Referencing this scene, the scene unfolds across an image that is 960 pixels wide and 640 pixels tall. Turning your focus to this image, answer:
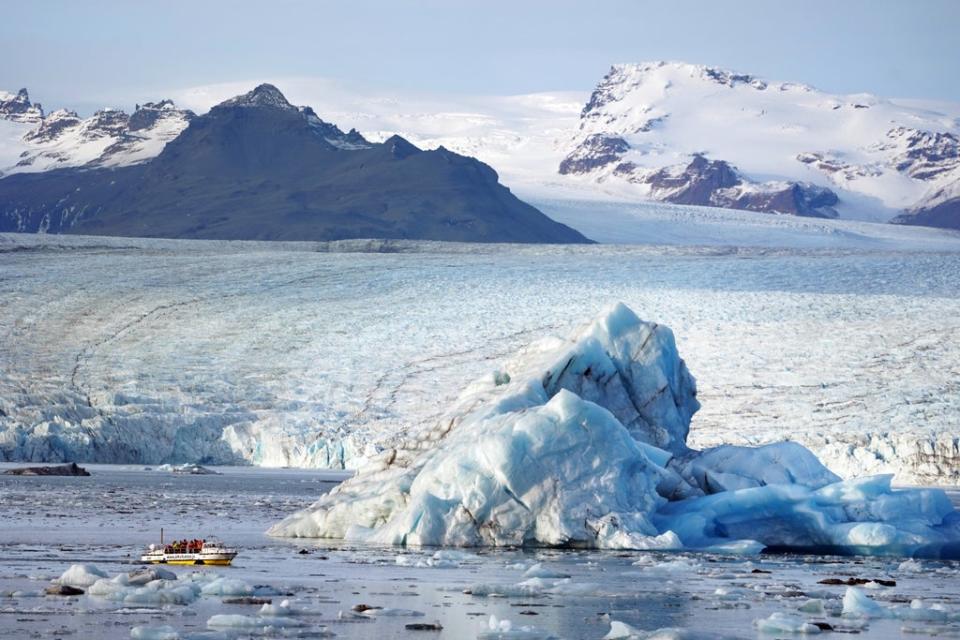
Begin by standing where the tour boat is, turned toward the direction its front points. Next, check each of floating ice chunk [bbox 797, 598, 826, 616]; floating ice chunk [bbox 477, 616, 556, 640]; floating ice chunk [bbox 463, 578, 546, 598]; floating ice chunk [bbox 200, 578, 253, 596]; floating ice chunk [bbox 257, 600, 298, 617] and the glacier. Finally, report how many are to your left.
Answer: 1

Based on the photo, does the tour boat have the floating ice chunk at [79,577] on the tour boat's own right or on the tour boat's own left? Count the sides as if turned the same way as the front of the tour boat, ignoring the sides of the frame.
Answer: on the tour boat's own right

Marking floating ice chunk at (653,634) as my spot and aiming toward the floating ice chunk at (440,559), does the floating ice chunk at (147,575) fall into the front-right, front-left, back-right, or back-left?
front-left

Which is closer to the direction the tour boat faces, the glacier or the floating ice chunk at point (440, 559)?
the floating ice chunk

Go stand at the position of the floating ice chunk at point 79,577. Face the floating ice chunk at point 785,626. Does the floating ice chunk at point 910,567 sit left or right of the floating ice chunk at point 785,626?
left

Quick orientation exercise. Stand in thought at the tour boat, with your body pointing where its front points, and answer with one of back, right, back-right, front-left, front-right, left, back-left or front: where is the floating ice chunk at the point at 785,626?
front-right

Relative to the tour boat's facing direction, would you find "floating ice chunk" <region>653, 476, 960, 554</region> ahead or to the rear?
ahead

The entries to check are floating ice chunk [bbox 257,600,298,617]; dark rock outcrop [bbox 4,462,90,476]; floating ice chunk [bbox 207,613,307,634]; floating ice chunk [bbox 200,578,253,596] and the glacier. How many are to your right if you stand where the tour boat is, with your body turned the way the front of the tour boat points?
3

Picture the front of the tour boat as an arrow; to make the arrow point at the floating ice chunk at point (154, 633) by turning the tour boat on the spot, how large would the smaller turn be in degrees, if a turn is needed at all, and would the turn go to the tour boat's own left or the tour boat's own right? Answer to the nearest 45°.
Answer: approximately 90° to the tour boat's own right

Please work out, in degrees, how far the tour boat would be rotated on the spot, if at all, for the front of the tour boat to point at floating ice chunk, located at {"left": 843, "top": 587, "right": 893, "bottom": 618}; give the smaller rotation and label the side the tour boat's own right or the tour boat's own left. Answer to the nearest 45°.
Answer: approximately 45° to the tour boat's own right

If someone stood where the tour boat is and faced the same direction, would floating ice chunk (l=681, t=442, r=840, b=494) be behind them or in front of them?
in front

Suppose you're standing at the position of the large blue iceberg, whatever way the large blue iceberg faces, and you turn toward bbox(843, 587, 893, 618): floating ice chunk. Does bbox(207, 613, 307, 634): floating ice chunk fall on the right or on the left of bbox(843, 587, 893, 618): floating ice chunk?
right

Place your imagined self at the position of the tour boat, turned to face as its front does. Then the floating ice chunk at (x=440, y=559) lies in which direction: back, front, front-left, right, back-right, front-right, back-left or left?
front

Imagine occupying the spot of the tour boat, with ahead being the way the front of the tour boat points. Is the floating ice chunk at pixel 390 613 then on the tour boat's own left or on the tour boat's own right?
on the tour boat's own right

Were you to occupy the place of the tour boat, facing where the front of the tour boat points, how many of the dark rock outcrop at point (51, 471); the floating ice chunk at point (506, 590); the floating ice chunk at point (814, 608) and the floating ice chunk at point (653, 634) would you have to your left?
1

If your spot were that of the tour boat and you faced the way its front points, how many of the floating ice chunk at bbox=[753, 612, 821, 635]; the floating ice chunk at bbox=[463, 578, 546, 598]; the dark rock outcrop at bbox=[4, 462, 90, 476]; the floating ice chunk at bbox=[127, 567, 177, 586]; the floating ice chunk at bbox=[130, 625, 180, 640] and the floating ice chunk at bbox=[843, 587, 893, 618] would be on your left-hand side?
1

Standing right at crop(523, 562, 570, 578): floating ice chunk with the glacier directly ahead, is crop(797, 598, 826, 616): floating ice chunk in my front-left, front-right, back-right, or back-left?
back-right

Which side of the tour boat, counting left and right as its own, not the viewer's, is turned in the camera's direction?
right

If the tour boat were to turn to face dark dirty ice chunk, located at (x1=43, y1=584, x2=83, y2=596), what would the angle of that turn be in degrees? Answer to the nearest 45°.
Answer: approximately 90° to its right

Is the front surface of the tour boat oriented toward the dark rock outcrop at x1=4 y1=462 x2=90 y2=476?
no
